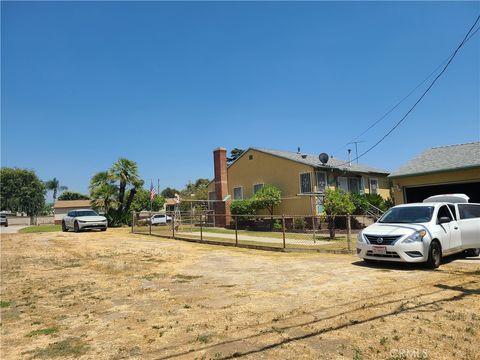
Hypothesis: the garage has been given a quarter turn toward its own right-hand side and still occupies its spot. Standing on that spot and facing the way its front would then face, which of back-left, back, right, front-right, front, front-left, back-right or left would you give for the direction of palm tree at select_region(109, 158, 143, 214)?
front-left

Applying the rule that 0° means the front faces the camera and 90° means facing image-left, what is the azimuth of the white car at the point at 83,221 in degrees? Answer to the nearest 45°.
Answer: approximately 315°

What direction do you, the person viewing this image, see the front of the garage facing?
facing the viewer and to the left of the viewer

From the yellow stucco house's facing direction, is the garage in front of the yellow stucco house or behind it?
in front

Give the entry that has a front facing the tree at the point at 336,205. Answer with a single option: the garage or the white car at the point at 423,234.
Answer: the garage

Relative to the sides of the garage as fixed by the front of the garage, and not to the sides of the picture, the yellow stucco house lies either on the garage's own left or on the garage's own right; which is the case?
on the garage's own right

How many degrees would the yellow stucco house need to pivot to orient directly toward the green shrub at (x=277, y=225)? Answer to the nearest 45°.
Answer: approximately 45° to its right

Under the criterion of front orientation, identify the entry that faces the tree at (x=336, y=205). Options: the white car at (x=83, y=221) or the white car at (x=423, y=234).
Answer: the white car at (x=83, y=221)

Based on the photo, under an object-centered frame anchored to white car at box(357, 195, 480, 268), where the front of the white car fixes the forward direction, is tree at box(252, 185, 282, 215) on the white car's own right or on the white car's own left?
on the white car's own right

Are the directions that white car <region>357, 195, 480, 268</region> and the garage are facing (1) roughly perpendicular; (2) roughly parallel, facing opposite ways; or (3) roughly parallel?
roughly parallel

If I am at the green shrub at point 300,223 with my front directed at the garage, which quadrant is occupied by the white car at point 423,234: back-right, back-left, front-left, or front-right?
front-right

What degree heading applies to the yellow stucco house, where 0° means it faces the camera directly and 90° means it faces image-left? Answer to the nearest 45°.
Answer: approximately 315°

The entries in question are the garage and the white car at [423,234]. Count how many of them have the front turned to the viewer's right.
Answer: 0

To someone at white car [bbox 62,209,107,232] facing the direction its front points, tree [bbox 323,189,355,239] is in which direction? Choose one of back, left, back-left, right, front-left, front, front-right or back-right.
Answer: front
